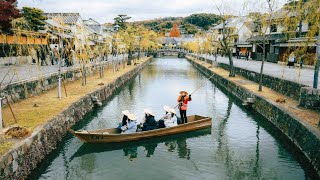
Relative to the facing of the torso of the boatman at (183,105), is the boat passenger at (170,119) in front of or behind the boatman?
in front

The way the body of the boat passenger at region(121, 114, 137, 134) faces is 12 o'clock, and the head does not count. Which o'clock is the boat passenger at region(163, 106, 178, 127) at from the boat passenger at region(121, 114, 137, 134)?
the boat passenger at region(163, 106, 178, 127) is roughly at 5 o'clock from the boat passenger at region(121, 114, 137, 134).

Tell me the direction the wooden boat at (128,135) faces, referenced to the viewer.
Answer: facing to the left of the viewer

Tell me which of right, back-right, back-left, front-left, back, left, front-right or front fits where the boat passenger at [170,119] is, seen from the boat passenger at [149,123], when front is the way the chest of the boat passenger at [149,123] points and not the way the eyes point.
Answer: back-right

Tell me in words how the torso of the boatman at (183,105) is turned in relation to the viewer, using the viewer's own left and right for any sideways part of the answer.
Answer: facing the viewer and to the left of the viewer

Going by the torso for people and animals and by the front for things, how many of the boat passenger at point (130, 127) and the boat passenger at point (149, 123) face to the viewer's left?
2

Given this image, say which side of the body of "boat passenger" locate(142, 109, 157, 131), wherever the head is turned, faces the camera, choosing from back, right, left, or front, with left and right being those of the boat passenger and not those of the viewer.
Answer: left

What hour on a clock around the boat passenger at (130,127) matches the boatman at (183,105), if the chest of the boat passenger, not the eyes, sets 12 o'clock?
The boatman is roughly at 5 o'clock from the boat passenger.

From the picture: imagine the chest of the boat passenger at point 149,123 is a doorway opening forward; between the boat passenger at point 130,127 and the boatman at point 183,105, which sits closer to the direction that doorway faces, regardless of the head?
the boat passenger

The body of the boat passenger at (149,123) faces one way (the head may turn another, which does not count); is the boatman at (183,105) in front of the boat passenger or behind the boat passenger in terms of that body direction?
behind

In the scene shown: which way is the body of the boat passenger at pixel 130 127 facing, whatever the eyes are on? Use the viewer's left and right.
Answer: facing to the left of the viewer
